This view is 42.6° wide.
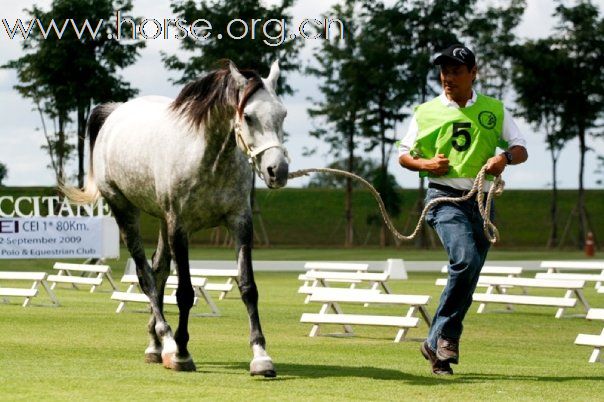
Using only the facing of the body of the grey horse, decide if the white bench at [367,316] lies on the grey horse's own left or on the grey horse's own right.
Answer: on the grey horse's own left

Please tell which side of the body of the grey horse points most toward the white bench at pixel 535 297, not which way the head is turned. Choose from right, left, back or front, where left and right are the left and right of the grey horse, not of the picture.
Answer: left

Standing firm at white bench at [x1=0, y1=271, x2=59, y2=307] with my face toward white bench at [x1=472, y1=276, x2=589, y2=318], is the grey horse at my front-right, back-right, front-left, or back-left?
front-right

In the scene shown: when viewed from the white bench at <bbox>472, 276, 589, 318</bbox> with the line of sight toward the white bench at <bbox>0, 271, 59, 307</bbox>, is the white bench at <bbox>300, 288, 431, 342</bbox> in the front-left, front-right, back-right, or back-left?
front-left

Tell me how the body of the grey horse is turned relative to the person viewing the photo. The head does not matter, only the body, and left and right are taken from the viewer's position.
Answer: facing the viewer and to the right of the viewer

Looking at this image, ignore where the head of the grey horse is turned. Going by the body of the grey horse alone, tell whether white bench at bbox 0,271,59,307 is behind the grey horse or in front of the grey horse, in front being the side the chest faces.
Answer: behind
